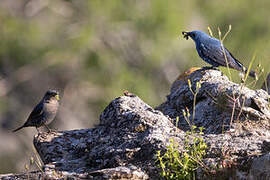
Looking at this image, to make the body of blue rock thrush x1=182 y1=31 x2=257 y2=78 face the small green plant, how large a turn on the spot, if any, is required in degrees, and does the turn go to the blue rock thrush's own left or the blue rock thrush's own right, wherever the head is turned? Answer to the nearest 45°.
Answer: approximately 90° to the blue rock thrush's own left

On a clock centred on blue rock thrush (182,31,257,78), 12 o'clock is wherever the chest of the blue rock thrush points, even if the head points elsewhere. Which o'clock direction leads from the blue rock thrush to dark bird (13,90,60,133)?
The dark bird is roughly at 12 o'clock from the blue rock thrush.

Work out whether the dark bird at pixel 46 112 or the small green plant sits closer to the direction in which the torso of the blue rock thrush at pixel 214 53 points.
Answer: the dark bird

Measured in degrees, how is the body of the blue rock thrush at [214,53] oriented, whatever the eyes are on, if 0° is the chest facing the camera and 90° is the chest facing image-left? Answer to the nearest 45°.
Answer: approximately 90°
